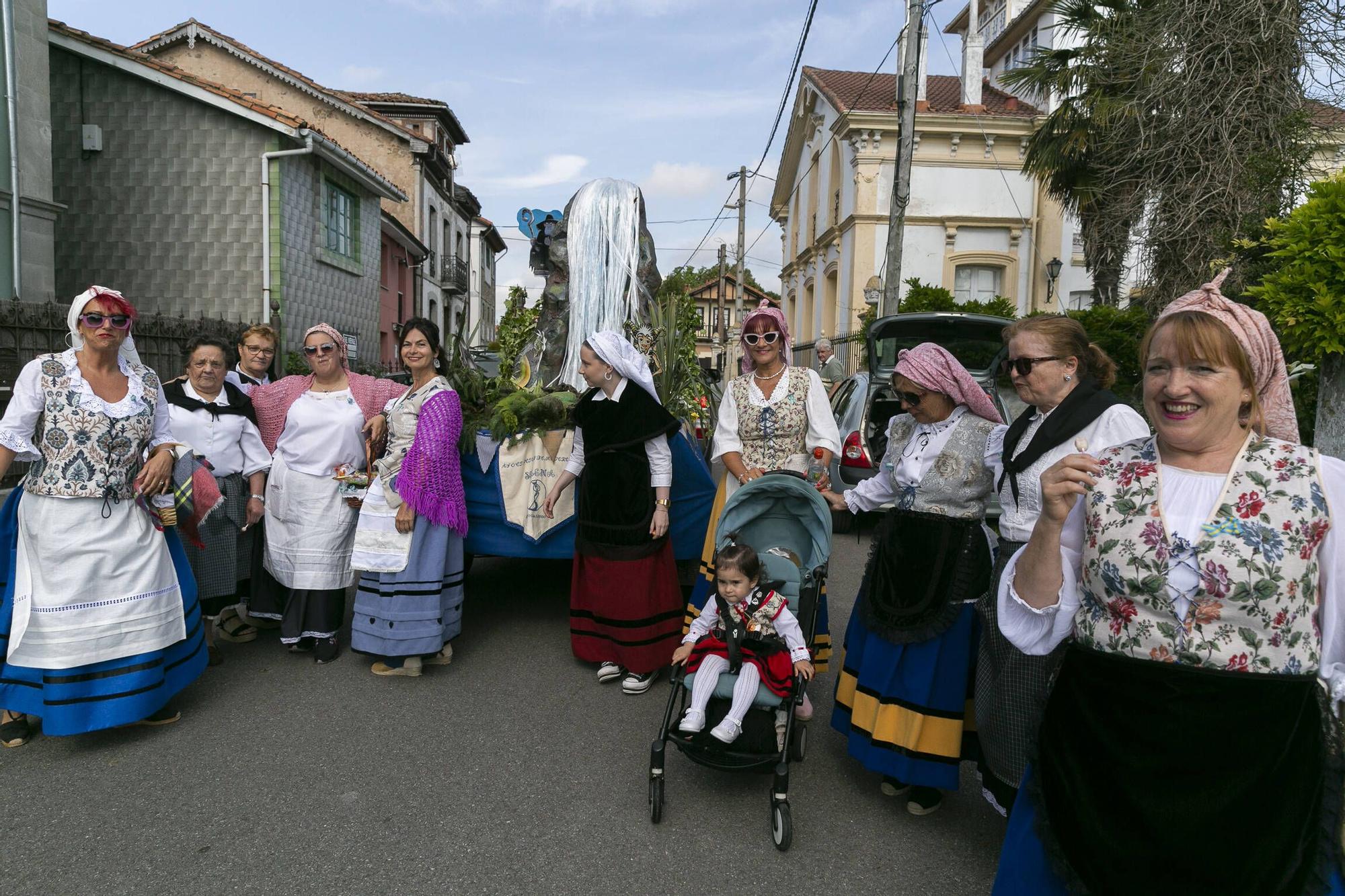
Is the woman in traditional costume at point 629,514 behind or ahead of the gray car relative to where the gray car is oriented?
behind

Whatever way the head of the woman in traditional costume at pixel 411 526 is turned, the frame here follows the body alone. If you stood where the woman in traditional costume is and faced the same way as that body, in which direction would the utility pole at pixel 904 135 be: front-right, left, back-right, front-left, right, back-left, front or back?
back

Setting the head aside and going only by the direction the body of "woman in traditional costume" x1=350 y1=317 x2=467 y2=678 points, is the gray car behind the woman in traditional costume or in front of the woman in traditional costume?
behind

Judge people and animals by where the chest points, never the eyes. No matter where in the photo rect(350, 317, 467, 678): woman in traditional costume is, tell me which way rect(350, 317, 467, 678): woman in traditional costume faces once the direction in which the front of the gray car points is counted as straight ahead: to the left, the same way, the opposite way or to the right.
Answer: the opposite way

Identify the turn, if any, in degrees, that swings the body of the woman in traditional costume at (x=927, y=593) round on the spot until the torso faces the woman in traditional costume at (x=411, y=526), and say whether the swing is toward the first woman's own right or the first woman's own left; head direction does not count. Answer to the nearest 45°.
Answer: approximately 45° to the first woman's own right

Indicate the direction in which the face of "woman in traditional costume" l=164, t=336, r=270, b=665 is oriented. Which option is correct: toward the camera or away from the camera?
toward the camera

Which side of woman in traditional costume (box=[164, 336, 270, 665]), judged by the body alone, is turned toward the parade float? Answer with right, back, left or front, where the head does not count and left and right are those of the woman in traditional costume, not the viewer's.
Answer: left

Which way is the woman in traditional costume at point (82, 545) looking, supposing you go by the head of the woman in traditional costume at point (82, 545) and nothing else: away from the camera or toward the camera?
toward the camera

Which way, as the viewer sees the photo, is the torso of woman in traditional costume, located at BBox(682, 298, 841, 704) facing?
toward the camera

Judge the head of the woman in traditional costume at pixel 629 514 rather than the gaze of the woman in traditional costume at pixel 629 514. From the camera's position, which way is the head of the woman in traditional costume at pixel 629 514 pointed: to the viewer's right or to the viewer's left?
to the viewer's left

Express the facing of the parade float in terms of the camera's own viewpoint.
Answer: facing the viewer

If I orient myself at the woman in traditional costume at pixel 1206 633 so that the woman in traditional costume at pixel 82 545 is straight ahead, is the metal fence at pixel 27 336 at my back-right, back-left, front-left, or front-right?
front-right

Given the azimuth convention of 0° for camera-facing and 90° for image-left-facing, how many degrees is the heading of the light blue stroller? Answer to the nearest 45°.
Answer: approximately 45°
